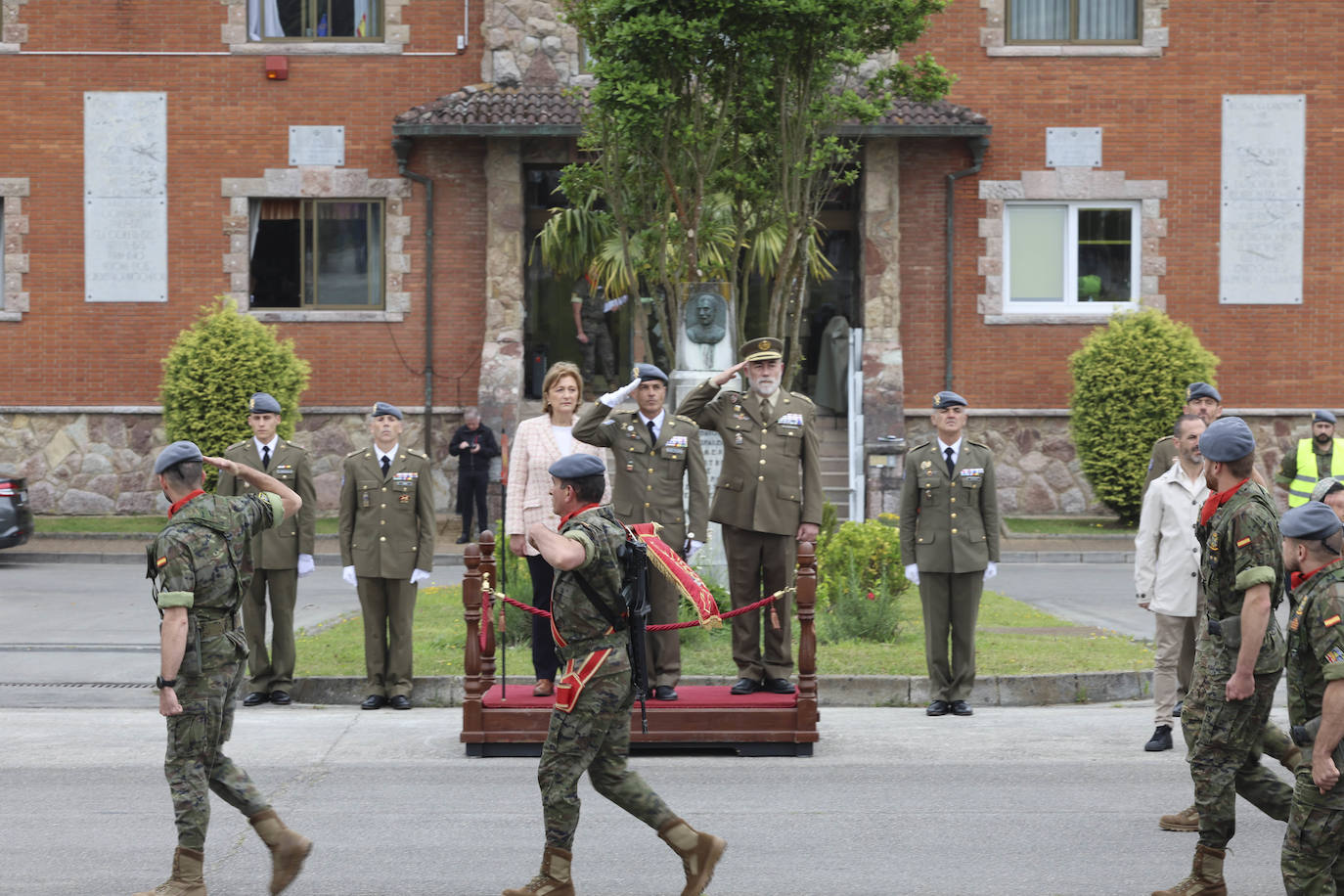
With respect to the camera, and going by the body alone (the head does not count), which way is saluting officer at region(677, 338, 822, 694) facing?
toward the camera

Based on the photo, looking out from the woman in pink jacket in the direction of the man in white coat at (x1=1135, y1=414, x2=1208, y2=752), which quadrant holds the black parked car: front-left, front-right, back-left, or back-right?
back-left

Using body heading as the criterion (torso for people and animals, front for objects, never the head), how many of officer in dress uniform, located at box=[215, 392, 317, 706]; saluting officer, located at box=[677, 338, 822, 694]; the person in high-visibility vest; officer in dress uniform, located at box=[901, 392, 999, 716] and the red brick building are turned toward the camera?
5

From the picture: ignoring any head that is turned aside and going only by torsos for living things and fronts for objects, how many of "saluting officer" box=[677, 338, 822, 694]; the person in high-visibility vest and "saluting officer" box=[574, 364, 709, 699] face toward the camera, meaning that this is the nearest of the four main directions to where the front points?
3

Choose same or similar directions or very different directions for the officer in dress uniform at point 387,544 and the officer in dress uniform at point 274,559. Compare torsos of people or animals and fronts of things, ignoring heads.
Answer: same or similar directions

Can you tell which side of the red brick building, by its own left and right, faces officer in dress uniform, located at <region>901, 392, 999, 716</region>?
front

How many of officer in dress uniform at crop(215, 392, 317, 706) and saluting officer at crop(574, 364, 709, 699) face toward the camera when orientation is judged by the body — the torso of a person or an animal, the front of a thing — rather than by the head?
2

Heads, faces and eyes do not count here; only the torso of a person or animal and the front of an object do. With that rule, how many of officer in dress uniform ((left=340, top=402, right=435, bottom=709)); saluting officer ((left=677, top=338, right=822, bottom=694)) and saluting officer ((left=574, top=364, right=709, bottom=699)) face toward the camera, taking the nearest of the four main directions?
3

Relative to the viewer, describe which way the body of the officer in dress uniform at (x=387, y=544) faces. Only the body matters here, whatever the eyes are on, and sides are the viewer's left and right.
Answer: facing the viewer

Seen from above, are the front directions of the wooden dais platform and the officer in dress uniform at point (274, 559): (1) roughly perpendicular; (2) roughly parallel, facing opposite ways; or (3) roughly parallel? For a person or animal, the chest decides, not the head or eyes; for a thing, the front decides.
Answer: roughly parallel

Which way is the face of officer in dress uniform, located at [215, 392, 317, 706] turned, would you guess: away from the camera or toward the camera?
toward the camera

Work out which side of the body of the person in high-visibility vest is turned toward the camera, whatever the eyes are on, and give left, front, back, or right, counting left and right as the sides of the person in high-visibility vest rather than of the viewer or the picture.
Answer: front

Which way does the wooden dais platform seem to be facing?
toward the camera

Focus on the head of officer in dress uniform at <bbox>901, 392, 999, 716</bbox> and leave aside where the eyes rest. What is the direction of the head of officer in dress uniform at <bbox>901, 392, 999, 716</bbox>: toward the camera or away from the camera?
toward the camera
